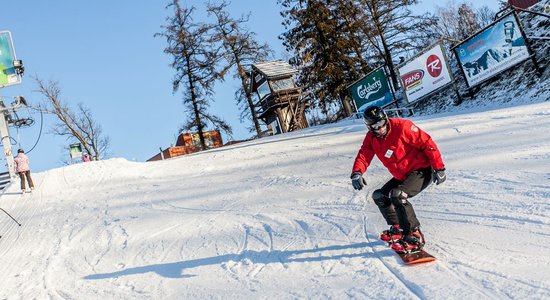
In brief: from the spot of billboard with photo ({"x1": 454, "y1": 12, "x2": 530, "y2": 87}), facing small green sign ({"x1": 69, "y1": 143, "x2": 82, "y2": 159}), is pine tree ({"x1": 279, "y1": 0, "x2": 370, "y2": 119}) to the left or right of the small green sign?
right

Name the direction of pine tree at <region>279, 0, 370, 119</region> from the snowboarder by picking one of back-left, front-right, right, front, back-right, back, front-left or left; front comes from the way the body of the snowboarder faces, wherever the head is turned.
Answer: back-right

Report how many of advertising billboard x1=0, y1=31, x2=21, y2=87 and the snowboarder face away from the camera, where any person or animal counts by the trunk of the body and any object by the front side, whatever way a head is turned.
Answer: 0

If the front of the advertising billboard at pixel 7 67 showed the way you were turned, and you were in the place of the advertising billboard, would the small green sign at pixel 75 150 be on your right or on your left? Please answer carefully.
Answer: on your left

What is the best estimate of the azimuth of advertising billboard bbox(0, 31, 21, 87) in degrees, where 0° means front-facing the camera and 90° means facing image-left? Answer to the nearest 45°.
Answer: approximately 315°

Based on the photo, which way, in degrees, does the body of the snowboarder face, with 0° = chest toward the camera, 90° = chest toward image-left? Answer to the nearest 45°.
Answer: approximately 45°
